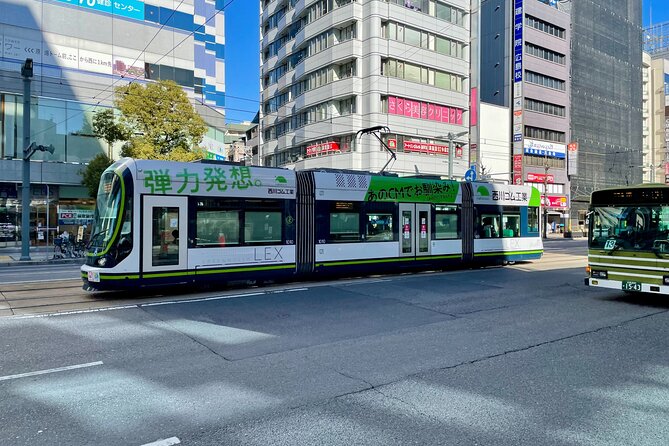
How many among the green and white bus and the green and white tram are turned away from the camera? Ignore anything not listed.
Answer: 0

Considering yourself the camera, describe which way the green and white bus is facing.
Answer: facing the viewer and to the left of the viewer

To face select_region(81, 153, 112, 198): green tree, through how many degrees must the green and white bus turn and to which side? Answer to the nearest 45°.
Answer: approximately 45° to its right

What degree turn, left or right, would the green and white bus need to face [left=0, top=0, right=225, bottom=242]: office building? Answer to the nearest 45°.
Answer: approximately 45° to its right

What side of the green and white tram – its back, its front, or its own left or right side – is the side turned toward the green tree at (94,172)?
right
